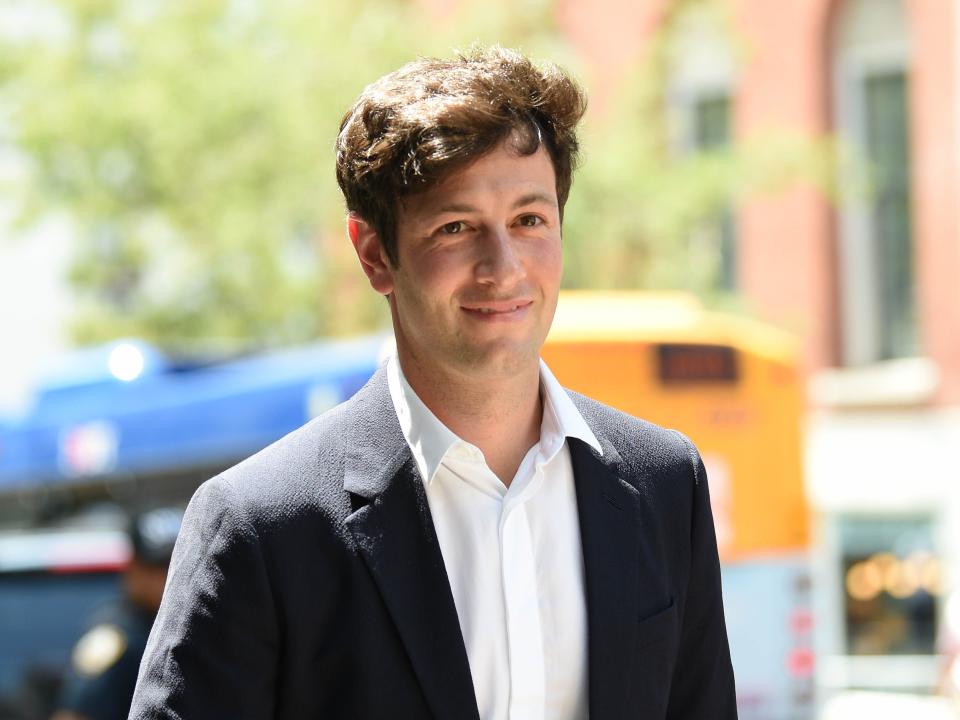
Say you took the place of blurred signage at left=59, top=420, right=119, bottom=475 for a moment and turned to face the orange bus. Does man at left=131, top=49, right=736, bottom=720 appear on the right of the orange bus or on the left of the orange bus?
right

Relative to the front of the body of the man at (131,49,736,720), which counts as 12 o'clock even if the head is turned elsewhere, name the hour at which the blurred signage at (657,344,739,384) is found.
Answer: The blurred signage is roughly at 8 o'clock from the man.

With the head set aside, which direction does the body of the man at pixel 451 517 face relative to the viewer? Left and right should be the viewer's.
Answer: facing the viewer and to the right of the viewer

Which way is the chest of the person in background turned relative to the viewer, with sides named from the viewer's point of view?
facing to the right of the viewer

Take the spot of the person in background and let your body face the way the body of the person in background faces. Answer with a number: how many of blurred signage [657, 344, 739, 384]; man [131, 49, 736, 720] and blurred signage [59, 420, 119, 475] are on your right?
1

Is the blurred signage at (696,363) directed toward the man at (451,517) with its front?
yes

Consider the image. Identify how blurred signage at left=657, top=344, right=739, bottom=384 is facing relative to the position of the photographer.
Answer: facing the viewer

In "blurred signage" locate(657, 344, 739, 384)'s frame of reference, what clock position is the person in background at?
The person in background is roughly at 1 o'clock from the blurred signage.

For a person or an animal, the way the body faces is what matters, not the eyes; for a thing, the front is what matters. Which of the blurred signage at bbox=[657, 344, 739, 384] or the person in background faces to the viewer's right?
the person in background

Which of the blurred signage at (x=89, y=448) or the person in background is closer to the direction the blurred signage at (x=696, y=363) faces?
the person in background

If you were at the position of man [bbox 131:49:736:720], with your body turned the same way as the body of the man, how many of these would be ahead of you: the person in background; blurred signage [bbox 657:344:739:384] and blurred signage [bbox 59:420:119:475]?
0
